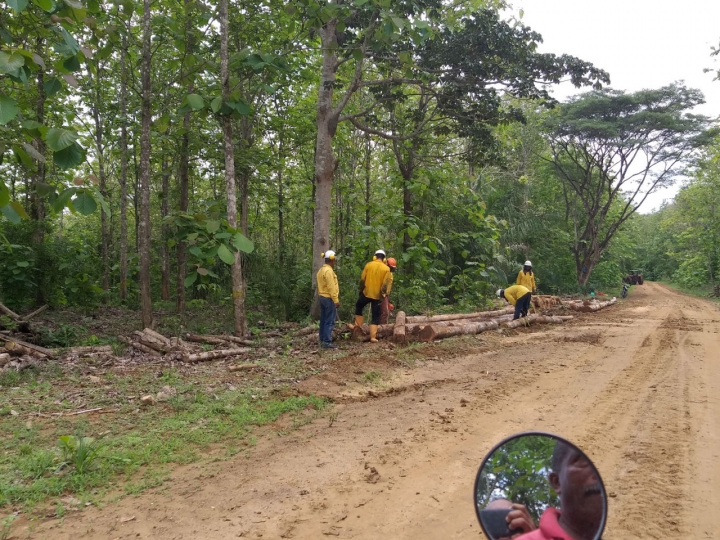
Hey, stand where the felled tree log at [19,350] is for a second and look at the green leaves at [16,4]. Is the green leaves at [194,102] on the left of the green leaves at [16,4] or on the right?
left

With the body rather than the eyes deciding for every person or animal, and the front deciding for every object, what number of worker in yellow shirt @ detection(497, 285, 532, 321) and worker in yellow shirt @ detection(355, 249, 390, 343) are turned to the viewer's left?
1

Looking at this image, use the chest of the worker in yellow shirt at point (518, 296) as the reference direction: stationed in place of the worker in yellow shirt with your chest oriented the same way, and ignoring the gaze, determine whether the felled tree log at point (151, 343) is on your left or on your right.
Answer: on your left

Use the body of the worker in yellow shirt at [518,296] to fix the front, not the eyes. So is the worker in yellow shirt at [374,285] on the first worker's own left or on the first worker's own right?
on the first worker's own left

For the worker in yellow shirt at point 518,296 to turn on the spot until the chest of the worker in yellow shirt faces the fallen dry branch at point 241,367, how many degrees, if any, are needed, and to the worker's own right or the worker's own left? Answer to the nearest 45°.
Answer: approximately 45° to the worker's own left

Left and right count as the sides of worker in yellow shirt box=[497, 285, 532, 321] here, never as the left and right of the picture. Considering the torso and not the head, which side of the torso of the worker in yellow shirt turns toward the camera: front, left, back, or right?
left

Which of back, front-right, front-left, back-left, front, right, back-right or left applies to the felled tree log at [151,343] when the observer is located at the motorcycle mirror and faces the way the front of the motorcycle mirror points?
back-right

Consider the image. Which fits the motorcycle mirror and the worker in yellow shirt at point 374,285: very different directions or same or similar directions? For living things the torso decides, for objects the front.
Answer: very different directions

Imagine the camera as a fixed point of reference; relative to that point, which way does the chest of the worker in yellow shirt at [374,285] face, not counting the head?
away from the camera

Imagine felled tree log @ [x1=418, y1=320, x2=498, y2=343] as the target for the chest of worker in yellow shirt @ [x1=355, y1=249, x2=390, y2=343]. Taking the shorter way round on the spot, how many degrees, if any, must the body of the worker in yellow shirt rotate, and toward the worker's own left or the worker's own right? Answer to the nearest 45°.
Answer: approximately 90° to the worker's own right

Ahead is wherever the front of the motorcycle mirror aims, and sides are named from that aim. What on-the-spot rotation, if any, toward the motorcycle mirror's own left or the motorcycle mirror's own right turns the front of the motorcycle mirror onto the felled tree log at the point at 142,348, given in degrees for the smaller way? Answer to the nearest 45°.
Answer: approximately 135° to the motorcycle mirror's own right

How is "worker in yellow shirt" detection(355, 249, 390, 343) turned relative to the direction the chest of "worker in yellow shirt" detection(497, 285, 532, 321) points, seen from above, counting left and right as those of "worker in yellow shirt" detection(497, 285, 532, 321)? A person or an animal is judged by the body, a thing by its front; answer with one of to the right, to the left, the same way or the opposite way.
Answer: to the right

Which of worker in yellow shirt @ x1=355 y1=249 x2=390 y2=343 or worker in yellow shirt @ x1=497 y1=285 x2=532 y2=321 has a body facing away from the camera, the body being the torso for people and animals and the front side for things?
worker in yellow shirt @ x1=355 y1=249 x2=390 y2=343

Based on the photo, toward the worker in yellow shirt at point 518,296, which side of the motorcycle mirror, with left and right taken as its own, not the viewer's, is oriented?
back

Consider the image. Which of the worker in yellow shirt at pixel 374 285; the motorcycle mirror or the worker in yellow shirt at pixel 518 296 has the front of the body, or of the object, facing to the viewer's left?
the worker in yellow shirt at pixel 518 296
